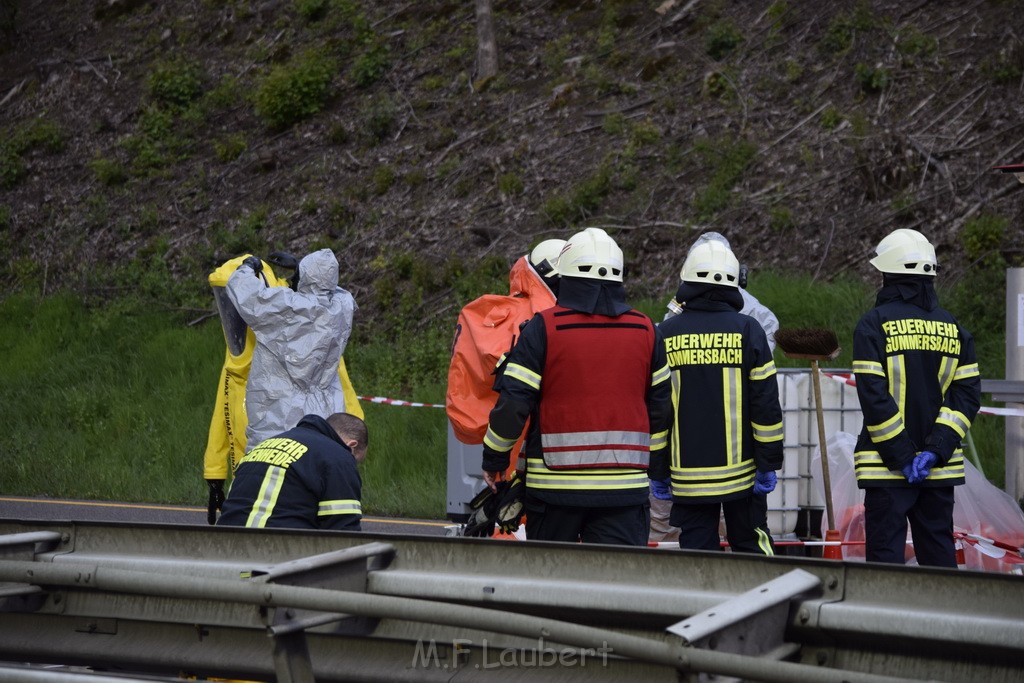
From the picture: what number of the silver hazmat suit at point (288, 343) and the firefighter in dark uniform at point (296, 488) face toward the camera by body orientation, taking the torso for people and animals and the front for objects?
0

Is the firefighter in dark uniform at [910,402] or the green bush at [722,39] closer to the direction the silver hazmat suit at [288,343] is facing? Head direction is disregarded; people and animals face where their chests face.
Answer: the green bush

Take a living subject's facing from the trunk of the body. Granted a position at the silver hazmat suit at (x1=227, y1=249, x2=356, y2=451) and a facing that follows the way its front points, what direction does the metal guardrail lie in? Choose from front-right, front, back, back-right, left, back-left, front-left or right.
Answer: back-left

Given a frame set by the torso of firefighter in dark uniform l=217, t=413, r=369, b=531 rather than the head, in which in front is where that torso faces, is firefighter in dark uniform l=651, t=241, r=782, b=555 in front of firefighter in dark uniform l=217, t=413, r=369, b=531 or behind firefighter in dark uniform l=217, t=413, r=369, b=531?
in front

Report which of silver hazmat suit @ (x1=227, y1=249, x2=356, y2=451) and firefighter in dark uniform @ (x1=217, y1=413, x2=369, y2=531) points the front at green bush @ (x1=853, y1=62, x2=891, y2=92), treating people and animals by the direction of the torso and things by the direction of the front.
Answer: the firefighter in dark uniform

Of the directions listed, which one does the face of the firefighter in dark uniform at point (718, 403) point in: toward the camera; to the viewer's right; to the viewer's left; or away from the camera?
away from the camera

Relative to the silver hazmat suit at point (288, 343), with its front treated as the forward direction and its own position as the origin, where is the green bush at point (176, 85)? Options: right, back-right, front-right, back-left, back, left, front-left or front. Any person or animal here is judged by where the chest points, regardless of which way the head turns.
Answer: front-right

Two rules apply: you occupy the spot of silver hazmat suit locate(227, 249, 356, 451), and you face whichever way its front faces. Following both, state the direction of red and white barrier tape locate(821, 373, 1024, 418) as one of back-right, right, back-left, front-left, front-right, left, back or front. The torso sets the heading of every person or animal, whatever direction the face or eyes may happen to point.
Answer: back-right

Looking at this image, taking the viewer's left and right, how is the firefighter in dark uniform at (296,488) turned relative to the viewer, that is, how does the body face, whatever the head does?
facing away from the viewer and to the right of the viewer

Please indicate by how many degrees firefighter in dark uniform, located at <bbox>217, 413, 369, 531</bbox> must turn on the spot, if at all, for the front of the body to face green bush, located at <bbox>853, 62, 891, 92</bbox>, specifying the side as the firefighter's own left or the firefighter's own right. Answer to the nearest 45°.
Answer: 0° — they already face it

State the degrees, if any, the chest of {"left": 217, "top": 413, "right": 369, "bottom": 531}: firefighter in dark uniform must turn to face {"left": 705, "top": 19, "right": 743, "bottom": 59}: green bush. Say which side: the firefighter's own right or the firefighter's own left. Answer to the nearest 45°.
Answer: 0° — they already face it

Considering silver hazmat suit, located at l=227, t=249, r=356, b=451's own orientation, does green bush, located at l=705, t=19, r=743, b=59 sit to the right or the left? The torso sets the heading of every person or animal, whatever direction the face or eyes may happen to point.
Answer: on its right

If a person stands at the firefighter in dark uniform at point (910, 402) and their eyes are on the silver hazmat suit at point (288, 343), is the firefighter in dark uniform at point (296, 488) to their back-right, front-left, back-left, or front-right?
front-left

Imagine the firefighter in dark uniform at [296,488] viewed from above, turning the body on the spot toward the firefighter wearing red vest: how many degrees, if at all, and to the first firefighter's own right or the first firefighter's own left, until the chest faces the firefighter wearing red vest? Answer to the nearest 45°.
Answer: approximately 45° to the first firefighter's own right

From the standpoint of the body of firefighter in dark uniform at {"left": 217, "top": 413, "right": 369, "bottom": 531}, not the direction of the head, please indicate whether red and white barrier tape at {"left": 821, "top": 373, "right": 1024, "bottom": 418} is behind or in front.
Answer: in front

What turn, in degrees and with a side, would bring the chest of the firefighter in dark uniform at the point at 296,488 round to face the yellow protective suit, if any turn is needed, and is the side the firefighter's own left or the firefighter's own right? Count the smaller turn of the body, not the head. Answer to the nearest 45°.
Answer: approximately 45° to the firefighter's own left

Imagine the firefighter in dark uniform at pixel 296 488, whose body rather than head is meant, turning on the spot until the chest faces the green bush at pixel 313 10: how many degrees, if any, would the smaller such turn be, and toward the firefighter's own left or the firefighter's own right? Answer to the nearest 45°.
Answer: approximately 45° to the firefighter's own left

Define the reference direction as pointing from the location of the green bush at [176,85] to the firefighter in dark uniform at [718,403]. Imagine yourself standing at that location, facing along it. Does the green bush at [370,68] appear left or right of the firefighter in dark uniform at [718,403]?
left

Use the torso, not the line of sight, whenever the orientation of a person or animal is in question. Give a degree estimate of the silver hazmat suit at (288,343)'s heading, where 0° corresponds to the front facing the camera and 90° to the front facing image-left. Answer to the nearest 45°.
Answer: approximately 135°
